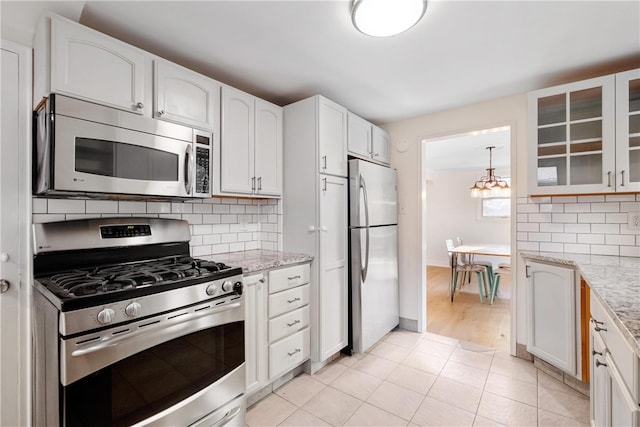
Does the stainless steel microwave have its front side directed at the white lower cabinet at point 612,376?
yes

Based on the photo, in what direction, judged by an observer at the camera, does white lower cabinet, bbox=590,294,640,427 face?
facing to the left of the viewer

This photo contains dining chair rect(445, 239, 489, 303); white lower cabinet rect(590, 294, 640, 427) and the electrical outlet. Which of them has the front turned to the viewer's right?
the dining chair

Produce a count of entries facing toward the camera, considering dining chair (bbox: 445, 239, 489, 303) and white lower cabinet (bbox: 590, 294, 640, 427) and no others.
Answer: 0

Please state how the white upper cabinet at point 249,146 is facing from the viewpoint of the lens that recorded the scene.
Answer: facing the viewer and to the right of the viewer

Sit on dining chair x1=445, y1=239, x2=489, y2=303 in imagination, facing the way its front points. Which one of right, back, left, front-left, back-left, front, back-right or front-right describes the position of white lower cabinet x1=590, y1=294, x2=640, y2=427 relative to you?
right

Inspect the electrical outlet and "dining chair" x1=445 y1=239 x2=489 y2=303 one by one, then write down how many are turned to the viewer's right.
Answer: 1

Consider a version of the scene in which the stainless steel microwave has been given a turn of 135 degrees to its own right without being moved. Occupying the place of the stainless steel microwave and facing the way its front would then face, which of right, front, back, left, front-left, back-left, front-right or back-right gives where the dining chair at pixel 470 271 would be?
back

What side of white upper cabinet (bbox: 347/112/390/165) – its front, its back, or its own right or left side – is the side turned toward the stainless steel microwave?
right

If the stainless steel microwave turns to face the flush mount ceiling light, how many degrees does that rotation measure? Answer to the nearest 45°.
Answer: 0° — it already faces it

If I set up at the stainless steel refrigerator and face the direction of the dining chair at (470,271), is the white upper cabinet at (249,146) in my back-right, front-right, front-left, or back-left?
back-left

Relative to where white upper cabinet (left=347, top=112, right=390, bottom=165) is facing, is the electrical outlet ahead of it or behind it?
ahead

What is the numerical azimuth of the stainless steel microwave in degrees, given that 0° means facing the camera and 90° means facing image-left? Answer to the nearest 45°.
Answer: approximately 315°

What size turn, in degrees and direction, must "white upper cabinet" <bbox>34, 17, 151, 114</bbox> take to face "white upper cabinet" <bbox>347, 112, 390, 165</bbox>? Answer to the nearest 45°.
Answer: approximately 45° to its left

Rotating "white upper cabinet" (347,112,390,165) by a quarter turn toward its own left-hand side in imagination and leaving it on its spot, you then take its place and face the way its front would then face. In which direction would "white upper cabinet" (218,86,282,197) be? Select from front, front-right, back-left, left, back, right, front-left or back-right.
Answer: back

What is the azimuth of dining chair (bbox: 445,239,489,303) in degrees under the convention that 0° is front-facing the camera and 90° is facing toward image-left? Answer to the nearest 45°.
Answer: approximately 270°

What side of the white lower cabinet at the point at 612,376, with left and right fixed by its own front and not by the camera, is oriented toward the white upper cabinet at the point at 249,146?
front
